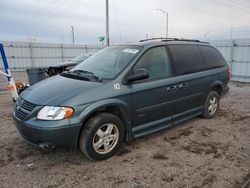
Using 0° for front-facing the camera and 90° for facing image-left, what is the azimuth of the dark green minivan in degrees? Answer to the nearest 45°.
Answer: approximately 45°
